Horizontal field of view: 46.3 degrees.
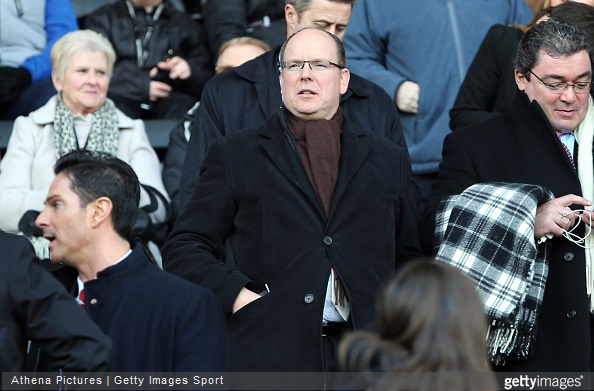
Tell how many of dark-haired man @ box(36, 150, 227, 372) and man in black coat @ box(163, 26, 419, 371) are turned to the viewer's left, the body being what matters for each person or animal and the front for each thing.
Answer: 1

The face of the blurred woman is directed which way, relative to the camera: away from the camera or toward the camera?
away from the camera

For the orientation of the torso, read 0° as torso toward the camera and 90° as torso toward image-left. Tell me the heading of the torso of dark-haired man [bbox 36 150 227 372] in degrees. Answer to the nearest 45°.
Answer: approximately 90°

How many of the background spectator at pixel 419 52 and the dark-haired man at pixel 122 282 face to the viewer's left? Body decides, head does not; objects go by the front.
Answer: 1

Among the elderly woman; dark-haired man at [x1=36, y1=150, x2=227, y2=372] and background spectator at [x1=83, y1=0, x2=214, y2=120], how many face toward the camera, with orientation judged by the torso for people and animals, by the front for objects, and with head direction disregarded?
2

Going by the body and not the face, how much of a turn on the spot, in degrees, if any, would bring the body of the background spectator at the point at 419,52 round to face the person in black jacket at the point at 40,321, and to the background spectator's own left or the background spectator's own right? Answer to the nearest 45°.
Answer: approximately 45° to the background spectator's own right

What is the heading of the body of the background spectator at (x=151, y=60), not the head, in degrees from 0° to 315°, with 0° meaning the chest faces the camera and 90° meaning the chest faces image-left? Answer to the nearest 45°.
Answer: approximately 0°

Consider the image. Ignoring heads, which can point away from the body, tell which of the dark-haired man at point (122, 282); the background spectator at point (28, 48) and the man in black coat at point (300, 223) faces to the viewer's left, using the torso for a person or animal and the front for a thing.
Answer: the dark-haired man

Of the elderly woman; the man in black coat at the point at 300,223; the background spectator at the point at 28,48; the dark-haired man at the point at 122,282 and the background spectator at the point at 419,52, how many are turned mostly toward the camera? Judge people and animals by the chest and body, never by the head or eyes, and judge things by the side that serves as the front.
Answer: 4

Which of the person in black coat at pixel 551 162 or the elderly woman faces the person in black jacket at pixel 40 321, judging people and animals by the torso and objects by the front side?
the elderly woman

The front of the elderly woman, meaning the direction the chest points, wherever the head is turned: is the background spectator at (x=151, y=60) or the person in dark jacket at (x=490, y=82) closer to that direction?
the person in dark jacket
